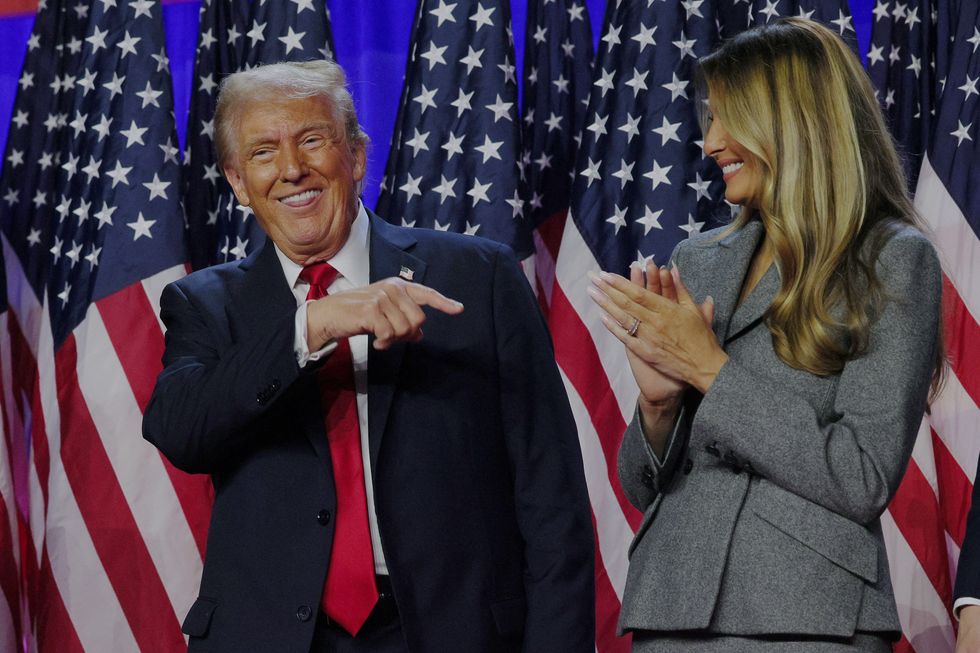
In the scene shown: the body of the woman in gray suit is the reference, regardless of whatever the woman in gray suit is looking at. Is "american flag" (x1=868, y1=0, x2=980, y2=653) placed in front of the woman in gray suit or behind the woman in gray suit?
behind

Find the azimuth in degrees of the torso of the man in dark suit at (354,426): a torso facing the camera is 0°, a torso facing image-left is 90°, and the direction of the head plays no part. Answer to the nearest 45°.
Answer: approximately 0°

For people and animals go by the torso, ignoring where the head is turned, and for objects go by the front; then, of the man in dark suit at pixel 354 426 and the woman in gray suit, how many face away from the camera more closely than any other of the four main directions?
0

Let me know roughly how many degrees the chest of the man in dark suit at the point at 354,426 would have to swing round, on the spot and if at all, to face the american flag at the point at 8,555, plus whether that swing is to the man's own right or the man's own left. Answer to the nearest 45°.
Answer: approximately 135° to the man's own right

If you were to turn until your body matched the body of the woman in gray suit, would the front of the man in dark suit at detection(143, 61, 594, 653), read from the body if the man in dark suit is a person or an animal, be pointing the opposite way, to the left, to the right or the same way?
to the left

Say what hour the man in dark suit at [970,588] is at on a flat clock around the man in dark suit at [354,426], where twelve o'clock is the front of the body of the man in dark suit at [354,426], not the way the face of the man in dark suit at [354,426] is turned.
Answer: the man in dark suit at [970,588] is roughly at 10 o'clock from the man in dark suit at [354,426].

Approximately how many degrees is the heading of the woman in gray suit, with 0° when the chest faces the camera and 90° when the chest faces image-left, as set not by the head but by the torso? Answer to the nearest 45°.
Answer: approximately 45°

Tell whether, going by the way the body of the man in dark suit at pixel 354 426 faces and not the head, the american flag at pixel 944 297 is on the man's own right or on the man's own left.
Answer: on the man's own left

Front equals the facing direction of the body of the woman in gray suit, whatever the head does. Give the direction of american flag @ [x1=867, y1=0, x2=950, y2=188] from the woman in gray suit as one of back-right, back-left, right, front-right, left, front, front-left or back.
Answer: back-right

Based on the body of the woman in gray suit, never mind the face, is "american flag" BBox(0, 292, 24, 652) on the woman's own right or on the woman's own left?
on the woman's own right

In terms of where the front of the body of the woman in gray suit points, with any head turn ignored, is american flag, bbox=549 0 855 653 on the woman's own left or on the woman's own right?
on the woman's own right

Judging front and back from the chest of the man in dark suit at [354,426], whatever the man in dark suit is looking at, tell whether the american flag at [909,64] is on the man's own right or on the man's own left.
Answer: on the man's own left

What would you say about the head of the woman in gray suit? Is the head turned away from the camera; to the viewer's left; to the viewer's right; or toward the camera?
to the viewer's left
